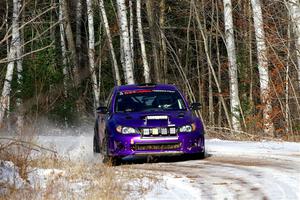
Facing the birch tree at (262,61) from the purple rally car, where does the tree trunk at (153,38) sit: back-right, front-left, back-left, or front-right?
front-left

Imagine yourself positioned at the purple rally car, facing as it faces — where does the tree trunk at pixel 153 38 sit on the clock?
The tree trunk is roughly at 6 o'clock from the purple rally car.

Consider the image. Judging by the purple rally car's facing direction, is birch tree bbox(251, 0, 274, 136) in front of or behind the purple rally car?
behind

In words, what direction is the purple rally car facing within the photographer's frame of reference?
facing the viewer

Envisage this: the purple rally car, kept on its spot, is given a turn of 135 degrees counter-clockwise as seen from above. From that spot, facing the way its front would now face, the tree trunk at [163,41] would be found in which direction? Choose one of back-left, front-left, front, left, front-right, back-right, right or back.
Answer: front-left
